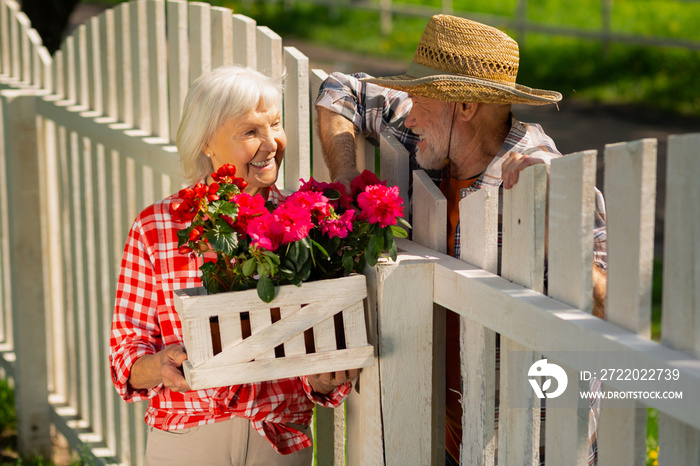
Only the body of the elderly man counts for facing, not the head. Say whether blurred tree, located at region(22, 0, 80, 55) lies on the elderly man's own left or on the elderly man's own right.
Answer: on the elderly man's own right

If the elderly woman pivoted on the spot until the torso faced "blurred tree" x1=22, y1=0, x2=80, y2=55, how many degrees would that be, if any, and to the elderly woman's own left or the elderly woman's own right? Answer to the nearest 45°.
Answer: approximately 135° to the elderly woman's own left

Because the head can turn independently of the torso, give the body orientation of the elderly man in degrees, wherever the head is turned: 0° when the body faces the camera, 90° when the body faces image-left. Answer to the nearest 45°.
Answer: approximately 45°

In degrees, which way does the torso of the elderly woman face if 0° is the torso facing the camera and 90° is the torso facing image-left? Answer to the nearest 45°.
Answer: approximately 315°

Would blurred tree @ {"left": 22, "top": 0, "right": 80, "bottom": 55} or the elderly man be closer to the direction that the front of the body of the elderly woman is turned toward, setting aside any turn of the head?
the elderly man

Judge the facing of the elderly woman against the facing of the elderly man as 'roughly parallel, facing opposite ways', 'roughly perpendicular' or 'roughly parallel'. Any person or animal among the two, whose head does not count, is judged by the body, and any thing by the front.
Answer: roughly perpendicular
